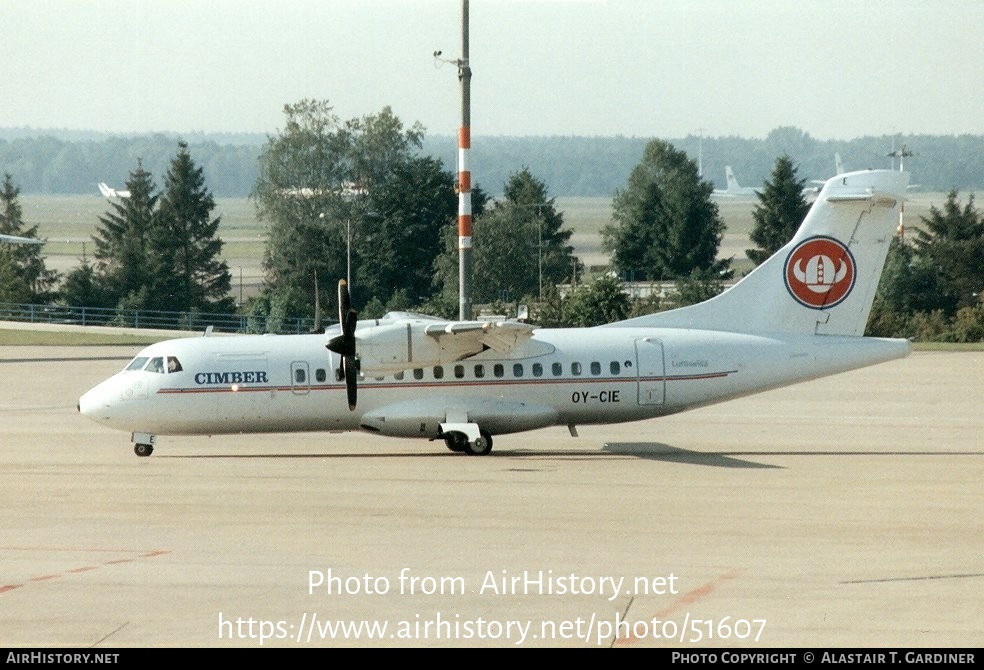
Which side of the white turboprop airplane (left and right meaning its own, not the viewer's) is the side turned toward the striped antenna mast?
right

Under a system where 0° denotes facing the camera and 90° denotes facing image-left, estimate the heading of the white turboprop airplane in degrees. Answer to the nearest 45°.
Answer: approximately 90°
